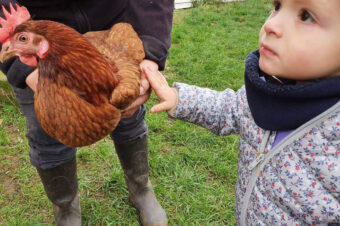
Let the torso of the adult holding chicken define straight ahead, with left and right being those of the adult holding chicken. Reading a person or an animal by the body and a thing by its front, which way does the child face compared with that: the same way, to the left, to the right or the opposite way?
to the right

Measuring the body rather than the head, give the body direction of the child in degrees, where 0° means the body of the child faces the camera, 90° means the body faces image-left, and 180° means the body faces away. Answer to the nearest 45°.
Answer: approximately 45°

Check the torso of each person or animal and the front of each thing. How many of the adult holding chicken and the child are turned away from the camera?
0

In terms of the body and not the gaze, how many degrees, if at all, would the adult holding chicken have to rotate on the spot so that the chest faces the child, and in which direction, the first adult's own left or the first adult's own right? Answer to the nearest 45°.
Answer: approximately 45° to the first adult's own left

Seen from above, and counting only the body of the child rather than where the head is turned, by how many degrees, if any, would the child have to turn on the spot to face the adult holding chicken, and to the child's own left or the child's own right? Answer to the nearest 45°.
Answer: approximately 45° to the child's own right
